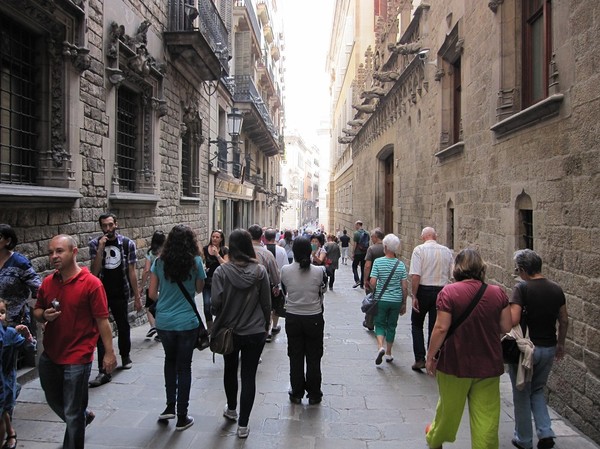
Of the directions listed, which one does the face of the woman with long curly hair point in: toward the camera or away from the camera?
away from the camera

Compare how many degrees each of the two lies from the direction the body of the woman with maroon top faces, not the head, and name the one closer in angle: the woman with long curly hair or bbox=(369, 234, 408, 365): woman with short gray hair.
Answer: the woman with short gray hair

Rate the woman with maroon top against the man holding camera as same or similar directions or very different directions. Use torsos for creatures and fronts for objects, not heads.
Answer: very different directions

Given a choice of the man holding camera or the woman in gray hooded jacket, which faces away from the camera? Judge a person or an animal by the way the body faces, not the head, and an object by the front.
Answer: the woman in gray hooded jacket

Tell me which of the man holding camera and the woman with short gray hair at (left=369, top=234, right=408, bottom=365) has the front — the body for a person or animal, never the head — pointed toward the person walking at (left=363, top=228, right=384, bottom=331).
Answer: the woman with short gray hair

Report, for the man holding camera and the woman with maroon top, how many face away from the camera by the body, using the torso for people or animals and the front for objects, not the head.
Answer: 1

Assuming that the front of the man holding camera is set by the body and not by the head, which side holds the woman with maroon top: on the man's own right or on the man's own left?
on the man's own left

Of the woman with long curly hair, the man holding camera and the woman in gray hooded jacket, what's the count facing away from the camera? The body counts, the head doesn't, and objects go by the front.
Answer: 2

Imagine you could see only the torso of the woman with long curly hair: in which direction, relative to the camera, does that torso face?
away from the camera

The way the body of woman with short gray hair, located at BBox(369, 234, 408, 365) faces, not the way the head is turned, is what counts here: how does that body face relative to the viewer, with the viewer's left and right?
facing away from the viewer

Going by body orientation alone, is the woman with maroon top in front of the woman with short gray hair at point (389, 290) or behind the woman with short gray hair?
behind

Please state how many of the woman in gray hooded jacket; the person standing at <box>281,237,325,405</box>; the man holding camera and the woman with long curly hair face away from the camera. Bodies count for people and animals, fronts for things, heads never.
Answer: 3

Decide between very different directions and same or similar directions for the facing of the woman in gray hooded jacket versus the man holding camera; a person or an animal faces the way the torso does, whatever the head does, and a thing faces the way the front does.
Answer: very different directions

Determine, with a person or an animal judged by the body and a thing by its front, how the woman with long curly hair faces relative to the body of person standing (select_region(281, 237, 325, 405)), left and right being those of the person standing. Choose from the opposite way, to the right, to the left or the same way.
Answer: the same way

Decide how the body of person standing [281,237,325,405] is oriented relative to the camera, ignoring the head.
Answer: away from the camera

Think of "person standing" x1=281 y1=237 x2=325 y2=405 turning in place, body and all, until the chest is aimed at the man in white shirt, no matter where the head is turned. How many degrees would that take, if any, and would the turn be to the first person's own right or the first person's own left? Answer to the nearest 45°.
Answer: approximately 45° to the first person's own right
